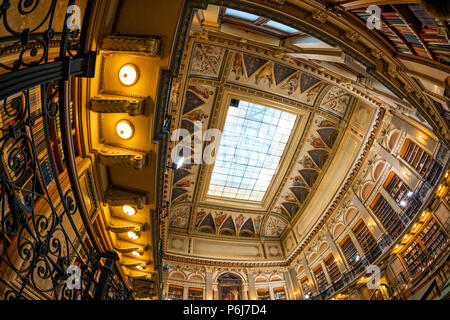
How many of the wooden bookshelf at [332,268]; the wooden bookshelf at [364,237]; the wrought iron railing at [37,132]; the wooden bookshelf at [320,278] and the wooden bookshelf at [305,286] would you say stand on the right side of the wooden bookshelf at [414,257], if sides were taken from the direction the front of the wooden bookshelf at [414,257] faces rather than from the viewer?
4

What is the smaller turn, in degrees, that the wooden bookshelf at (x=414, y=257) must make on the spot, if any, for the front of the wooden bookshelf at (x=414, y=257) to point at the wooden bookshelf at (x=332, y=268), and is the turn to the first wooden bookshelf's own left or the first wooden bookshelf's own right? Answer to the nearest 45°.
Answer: approximately 90° to the first wooden bookshelf's own right

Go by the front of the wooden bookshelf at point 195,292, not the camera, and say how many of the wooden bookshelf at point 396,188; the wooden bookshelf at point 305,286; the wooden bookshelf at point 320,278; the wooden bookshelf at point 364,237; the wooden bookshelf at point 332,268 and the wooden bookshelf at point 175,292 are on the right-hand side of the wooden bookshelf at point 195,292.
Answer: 1

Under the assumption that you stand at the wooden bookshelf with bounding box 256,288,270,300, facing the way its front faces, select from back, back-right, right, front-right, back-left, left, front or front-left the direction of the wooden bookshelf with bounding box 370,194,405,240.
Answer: front-left

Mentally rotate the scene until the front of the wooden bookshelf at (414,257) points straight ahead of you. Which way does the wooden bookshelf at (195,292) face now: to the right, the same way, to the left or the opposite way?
to the left

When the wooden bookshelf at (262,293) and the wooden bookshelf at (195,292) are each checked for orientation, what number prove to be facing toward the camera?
2

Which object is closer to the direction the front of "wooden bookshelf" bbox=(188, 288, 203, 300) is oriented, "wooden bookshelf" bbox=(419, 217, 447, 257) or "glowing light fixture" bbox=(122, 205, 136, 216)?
the glowing light fixture

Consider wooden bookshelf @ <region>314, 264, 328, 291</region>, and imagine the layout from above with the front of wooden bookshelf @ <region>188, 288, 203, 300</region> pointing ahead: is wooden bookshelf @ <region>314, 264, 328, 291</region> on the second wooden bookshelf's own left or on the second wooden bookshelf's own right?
on the second wooden bookshelf's own left

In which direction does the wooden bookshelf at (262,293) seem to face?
toward the camera

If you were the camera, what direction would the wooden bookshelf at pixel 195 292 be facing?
facing the viewer

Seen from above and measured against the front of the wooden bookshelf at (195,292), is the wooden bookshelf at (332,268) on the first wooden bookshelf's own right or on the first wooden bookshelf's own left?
on the first wooden bookshelf's own left

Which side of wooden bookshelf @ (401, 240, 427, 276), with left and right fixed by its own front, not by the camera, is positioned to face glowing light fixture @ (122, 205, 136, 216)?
front

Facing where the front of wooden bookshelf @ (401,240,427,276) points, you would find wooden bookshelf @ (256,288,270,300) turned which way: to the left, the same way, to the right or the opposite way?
to the left

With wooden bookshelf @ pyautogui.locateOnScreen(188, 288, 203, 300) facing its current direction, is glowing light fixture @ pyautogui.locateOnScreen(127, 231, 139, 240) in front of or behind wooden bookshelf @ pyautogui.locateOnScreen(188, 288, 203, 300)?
in front

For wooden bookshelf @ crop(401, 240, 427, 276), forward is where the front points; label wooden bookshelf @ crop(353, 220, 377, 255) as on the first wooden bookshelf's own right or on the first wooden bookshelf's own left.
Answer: on the first wooden bookshelf's own right

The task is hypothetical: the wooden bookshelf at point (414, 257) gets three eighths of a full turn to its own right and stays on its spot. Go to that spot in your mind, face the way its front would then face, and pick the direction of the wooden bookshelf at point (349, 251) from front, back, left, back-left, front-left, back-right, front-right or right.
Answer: front-left

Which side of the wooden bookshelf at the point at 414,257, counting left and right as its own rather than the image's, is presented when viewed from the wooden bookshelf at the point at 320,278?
right
